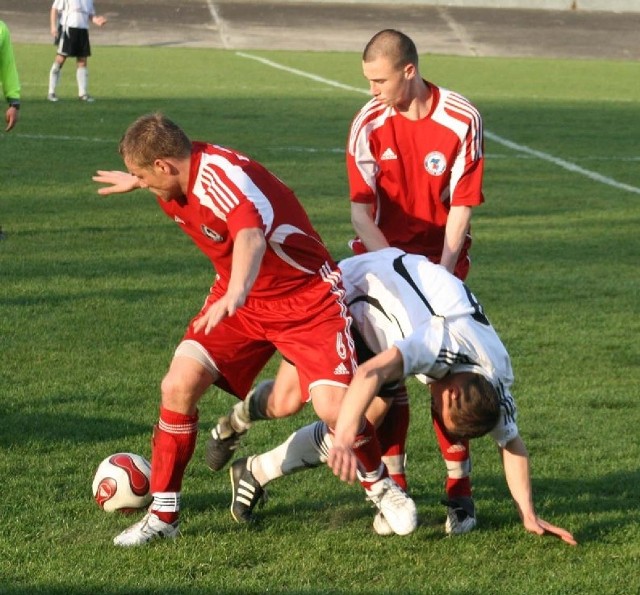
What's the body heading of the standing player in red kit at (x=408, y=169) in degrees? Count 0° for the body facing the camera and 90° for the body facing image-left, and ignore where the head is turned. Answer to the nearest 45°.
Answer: approximately 0°

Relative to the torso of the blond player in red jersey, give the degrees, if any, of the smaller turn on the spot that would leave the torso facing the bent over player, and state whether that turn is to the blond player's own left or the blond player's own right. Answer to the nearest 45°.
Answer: approximately 135° to the blond player's own left

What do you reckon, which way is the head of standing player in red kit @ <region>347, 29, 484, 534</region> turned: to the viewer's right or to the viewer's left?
to the viewer's left

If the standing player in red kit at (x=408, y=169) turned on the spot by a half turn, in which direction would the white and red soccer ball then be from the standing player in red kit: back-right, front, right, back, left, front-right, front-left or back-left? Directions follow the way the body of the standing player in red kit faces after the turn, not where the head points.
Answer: back-left

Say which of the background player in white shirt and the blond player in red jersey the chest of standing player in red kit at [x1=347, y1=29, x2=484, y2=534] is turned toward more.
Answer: the blond player in red jersey

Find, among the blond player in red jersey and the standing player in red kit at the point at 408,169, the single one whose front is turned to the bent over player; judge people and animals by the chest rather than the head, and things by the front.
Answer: the standing player in red kit

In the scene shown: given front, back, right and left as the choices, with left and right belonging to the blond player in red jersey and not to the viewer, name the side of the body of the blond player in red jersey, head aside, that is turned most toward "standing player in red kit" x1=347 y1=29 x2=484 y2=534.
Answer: back

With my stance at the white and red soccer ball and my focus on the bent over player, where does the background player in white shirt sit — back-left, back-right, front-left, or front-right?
back-left

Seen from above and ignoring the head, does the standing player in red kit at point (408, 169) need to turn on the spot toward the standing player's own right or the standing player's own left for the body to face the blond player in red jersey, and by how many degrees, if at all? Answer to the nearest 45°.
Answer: approximately 45° to the standing player's own right

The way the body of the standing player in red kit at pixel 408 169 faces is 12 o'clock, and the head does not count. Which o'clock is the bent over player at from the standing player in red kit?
The bent over player is roughly at 12 o'clock from the standing player in red kit.

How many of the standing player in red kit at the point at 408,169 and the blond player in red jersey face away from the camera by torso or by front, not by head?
0

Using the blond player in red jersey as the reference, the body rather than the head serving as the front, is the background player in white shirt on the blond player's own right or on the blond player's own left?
on the blond player's own right
